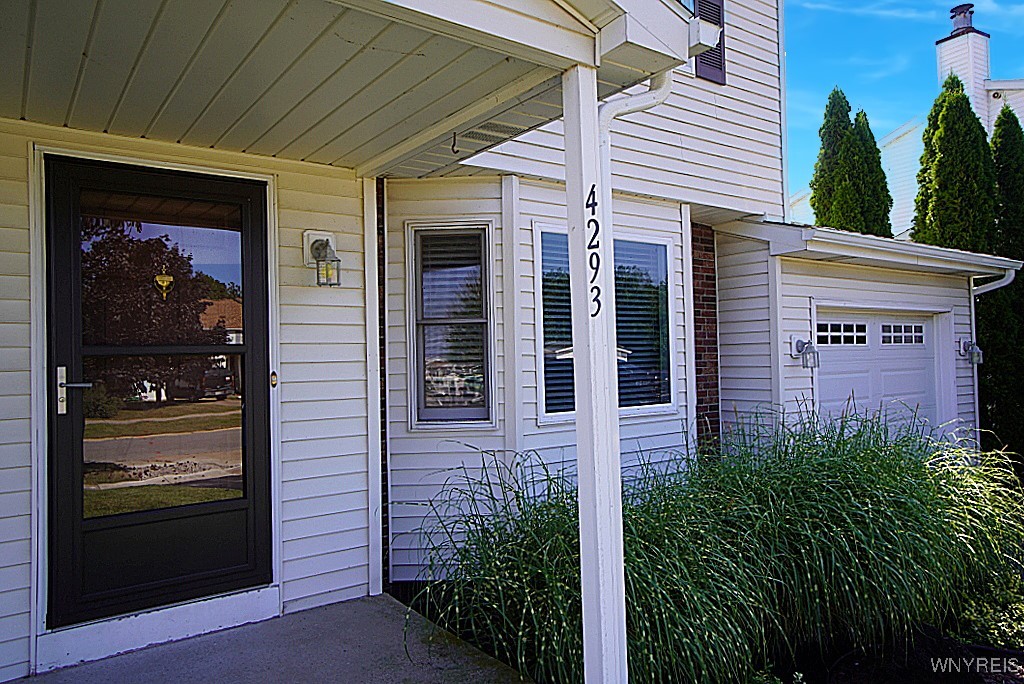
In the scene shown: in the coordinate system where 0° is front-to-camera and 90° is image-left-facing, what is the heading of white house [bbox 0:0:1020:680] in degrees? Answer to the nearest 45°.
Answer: approximately 315°

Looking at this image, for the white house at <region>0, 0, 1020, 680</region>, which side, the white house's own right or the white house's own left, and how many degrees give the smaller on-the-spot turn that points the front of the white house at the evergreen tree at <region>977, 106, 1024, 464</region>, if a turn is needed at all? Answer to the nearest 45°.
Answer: approximately 90° to the white house's own left

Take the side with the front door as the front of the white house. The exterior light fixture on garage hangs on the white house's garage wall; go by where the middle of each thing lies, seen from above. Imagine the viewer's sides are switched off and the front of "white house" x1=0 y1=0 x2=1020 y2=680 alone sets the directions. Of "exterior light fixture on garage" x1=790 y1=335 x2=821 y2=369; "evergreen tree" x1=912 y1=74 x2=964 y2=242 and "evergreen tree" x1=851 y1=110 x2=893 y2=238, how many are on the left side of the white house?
3

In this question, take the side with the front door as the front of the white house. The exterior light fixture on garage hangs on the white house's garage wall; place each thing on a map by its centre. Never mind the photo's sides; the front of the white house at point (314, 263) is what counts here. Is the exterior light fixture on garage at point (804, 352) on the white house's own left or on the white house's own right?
on the white house's own left

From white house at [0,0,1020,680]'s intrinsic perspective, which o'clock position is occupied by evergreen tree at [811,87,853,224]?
The evergreen tree is roughly at 9 o'clock from the white house.

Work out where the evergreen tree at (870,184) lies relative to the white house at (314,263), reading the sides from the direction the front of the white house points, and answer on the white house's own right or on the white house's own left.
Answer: on the white house's own left

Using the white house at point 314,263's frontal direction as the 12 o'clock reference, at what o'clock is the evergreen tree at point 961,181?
The evergreen tree is roughly at 9 o'clock from the white house.

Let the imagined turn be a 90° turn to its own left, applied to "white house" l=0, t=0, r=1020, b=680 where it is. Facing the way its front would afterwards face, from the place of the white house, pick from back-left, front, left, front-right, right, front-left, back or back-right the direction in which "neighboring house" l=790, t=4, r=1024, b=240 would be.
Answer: front

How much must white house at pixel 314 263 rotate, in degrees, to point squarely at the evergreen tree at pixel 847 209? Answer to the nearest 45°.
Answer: approximately 90° to its left

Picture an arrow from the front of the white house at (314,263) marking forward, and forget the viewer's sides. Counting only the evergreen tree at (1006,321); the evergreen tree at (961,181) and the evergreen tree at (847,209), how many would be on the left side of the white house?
3

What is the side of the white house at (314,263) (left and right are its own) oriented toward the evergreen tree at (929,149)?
left
